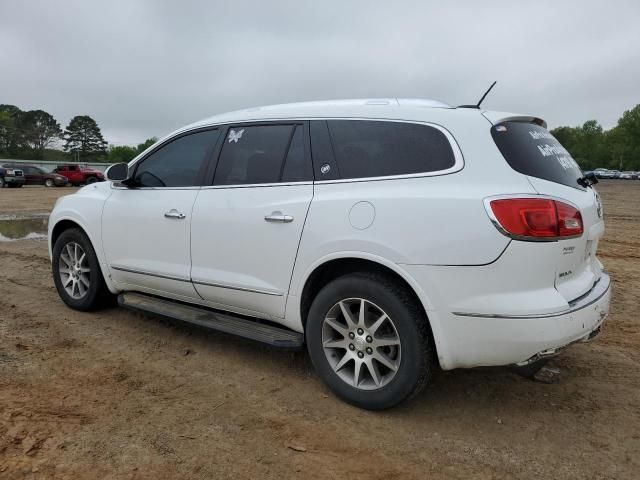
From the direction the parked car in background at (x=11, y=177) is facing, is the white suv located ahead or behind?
ahead

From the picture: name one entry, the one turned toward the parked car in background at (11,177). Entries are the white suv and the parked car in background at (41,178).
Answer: the white suv

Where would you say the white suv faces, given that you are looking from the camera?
facing away from the viewer and to the left of the viewer

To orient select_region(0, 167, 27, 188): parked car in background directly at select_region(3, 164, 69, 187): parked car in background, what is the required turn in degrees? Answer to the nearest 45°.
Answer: approximately 90° to its left

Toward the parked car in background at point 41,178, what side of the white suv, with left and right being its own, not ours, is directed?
front

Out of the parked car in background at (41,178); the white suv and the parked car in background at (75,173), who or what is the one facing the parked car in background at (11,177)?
the white suv
